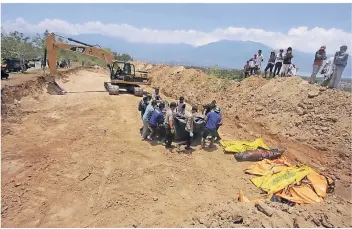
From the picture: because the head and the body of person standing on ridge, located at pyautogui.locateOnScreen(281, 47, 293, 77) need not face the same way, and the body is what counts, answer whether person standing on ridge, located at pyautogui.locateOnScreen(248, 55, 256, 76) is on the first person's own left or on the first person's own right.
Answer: on the first person's own right

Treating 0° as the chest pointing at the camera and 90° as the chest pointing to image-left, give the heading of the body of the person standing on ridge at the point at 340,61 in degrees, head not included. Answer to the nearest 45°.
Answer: approximately 45°

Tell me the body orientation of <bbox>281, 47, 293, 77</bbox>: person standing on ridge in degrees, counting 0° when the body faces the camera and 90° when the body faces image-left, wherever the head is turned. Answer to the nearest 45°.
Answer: approximately 45°

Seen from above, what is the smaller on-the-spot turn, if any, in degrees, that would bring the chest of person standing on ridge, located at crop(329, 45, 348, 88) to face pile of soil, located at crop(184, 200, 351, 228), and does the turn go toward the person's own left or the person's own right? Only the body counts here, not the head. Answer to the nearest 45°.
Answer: approximately 45° to the person's own left
